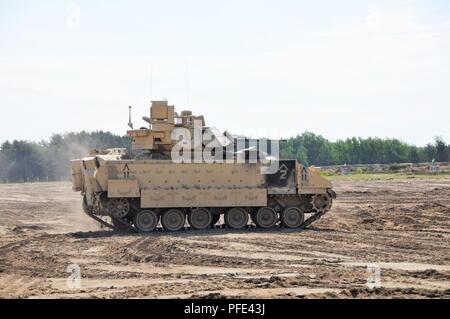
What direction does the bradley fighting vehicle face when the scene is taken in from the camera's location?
facing to the right of the viewer
